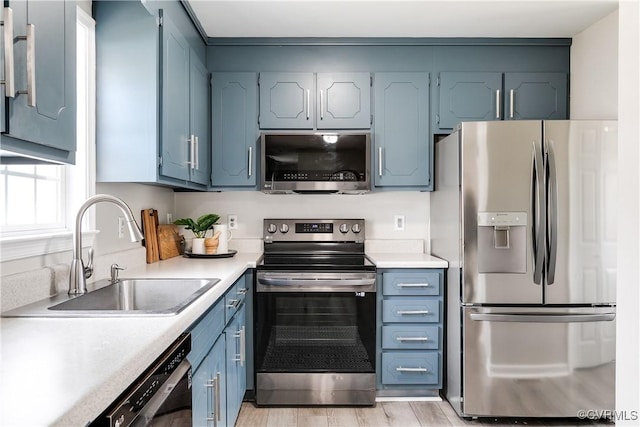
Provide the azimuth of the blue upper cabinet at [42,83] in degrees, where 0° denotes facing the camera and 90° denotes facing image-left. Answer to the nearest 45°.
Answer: approximately 315°

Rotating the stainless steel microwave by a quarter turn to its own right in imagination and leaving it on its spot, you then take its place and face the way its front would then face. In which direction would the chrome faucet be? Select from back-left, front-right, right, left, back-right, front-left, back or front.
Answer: front-left

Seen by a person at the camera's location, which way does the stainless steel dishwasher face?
facing the viewer and to the right of the viewer

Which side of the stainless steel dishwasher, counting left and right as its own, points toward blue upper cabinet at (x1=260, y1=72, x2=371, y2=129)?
left

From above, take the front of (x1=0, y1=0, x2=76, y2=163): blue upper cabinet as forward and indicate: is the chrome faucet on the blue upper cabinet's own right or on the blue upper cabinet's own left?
on the blue upper cabinet's own left

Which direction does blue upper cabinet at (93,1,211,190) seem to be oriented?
to the viewer's right

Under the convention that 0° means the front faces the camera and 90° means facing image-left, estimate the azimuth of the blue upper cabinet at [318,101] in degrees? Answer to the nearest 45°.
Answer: approximately 0°

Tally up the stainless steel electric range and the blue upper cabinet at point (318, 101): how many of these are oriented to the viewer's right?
0
